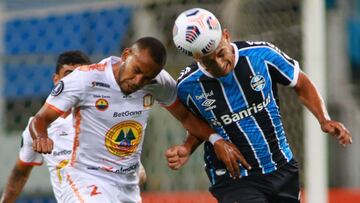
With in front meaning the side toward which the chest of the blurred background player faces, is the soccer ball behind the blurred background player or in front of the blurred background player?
in front

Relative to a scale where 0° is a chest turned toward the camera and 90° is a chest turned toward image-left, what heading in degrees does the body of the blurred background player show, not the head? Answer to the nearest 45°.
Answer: approximately 315°

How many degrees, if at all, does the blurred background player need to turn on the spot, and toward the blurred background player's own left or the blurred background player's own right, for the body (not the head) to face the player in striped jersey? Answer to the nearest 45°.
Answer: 0° — they already face them
